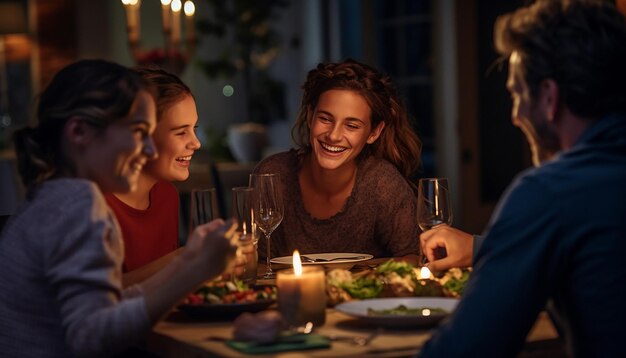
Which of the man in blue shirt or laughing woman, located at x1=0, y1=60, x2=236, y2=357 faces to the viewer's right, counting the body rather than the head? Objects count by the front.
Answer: the laughing woman

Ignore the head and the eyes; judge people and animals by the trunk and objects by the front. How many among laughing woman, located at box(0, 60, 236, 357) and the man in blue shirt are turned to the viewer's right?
1

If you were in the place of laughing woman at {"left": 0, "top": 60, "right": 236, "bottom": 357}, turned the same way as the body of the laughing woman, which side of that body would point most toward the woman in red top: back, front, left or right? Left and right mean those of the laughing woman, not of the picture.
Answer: left

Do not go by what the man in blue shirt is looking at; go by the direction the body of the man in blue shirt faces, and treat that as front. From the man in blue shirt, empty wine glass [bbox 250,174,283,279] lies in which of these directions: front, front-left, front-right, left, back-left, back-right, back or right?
front

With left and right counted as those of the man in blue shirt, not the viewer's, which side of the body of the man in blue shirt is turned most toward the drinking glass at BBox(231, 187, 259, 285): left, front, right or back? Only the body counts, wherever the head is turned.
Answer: front

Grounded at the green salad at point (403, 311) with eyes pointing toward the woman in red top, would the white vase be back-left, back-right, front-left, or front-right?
front-right

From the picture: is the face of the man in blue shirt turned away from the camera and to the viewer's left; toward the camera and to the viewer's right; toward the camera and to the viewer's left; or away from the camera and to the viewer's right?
away from the camera and to the viewer's left

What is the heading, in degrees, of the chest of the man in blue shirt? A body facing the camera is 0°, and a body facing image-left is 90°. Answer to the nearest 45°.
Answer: approximately 135°

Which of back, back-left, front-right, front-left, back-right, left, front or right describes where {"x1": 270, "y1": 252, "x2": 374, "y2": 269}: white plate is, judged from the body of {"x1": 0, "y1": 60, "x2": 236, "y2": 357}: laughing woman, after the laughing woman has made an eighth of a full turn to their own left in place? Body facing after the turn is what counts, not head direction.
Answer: front

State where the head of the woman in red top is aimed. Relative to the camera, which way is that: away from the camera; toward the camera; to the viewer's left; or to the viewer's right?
to the viewer's right

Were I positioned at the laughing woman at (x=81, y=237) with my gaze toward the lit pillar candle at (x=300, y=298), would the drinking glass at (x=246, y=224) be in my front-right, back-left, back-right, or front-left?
front-left

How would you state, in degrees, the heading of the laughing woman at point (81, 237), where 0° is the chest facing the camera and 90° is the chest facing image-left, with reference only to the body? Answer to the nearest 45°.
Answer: approximately 270°

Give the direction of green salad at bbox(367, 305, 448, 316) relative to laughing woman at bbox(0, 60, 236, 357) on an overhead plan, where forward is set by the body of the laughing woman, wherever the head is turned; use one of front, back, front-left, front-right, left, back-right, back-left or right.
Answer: front

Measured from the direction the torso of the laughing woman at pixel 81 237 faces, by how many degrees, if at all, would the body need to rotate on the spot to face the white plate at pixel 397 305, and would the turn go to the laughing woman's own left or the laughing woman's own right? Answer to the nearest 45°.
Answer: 0° — they already face it

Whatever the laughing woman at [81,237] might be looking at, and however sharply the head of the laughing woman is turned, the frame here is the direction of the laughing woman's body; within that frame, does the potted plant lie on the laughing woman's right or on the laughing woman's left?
on the laughing woman's left
